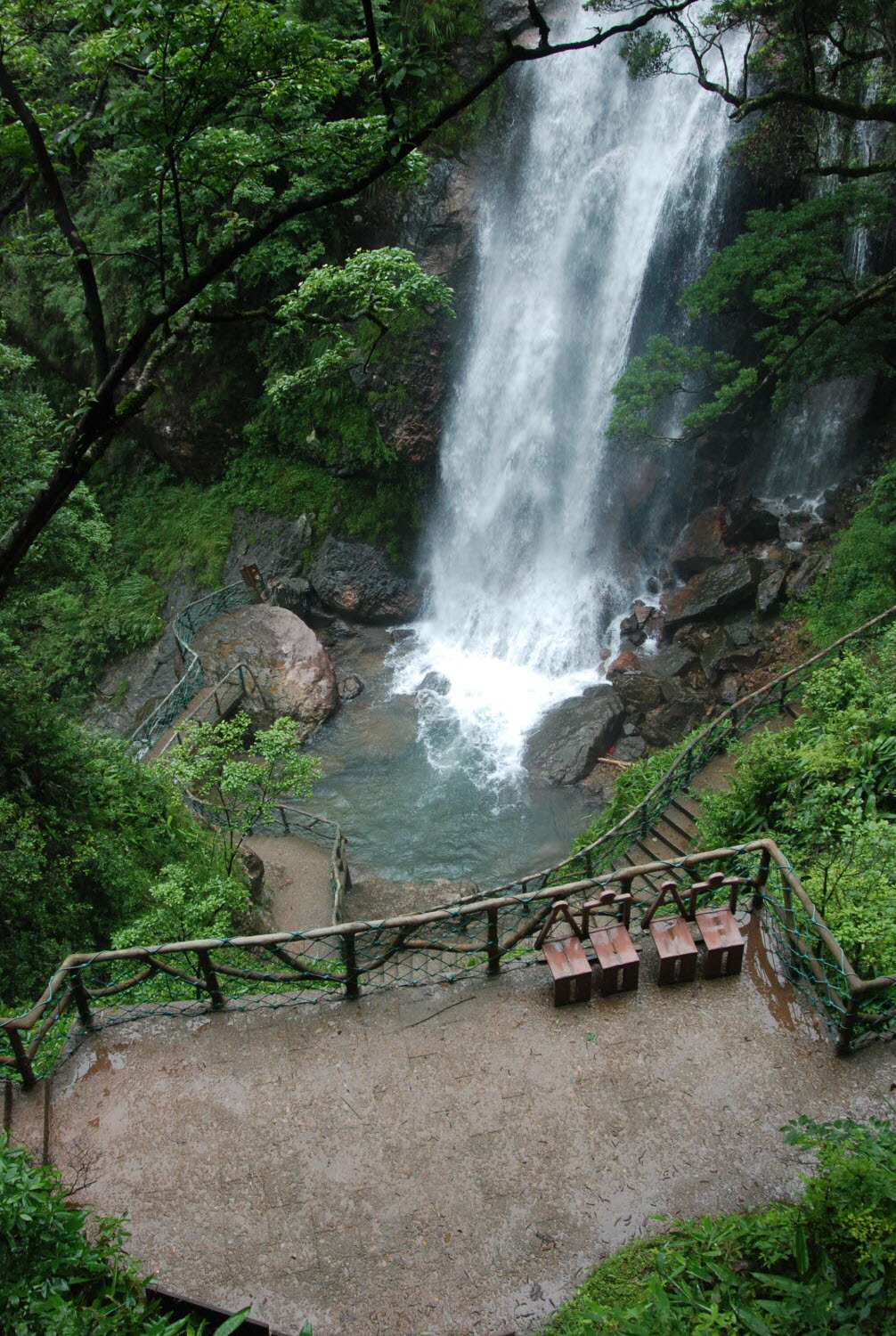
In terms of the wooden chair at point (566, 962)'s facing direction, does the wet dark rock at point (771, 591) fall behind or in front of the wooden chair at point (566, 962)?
behind

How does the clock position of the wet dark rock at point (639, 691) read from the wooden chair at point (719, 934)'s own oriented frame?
The wet dark rock is roughly at 6 o'clock from the wooden chair.

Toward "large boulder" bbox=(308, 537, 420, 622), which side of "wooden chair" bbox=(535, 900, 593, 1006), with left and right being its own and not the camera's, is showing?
back

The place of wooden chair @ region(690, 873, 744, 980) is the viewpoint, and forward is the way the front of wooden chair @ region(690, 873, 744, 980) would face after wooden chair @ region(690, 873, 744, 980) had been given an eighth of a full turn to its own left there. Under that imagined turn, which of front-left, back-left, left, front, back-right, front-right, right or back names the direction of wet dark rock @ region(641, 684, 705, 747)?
back-left

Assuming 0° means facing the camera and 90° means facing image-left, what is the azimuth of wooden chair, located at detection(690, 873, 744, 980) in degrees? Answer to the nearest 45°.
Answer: approximately 0°

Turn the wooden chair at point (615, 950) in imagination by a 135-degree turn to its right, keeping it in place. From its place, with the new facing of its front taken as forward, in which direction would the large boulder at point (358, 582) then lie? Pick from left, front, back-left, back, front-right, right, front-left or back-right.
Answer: front-right

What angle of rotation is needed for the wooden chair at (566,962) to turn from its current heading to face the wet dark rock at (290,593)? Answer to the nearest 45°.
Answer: approximately 180°
